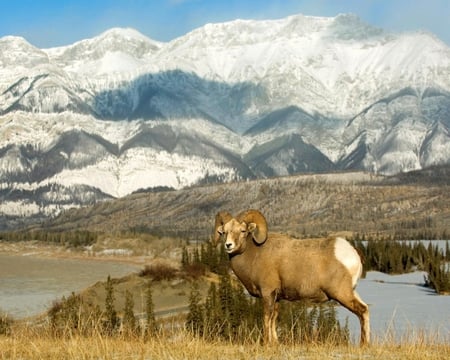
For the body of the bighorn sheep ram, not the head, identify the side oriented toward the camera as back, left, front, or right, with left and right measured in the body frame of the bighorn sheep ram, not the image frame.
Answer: left
